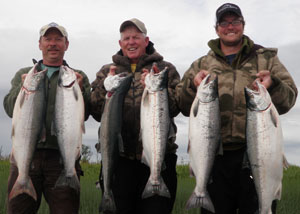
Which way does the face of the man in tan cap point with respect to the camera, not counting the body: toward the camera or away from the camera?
toward the camera

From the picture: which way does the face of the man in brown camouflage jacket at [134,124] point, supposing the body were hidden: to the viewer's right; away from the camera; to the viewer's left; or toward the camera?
toward the camera

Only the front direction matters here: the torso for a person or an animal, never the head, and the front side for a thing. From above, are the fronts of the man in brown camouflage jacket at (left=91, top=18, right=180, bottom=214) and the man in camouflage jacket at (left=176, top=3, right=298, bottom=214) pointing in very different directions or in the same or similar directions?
same or similar directions

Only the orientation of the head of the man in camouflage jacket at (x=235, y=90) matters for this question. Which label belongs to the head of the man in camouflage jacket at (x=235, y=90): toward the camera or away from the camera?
toward the camera

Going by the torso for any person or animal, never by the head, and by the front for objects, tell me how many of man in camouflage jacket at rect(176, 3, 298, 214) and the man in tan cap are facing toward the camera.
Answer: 2

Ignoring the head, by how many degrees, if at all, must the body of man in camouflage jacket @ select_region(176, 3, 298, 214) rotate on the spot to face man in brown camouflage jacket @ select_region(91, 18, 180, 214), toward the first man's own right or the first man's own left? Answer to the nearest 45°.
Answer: approximately 90° to the first man's own right

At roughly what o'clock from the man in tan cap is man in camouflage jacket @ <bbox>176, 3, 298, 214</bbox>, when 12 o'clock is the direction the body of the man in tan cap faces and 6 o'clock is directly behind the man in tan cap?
The man in camouflage jacket is roughly at 10 o'clock from the man in tan cap.

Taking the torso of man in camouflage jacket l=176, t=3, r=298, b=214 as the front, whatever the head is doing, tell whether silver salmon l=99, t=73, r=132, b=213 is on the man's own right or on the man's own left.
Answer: on the man's own right

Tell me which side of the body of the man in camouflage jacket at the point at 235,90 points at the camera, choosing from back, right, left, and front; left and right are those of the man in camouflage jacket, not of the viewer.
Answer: front

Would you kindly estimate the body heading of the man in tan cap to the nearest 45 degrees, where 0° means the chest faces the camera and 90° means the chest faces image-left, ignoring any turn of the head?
approximately 0°

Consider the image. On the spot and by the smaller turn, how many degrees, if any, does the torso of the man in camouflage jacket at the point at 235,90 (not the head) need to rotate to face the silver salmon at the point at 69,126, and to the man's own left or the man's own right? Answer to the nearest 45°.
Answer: approximately 90° to the man's own right

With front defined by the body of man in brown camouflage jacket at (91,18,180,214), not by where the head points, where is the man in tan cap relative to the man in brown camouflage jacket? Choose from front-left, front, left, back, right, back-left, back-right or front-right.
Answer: right

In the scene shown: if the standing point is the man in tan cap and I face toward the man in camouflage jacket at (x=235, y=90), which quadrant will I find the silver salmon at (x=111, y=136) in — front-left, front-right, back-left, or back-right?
front-right

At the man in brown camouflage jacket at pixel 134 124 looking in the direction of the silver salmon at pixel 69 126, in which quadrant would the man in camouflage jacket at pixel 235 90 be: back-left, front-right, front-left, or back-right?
back-left

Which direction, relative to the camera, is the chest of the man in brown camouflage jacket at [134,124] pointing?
toward the camera
